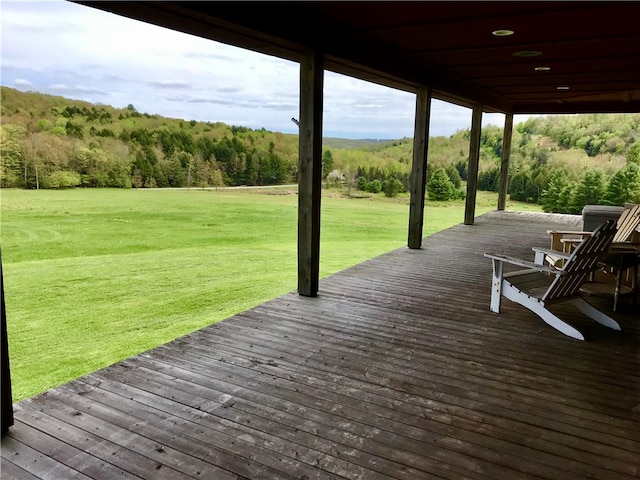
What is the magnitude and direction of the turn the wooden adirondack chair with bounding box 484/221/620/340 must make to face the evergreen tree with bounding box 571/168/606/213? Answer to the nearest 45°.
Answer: approximately 45° to its right

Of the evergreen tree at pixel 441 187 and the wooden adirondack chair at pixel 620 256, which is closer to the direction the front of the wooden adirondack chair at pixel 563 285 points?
the evergreen tree

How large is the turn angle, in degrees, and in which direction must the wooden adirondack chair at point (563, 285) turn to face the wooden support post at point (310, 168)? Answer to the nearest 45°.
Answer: approximately 45° to its left

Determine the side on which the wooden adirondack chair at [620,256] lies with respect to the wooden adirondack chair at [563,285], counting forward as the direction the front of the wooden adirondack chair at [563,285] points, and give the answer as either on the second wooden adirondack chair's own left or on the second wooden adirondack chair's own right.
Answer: on the second wooden adirondack chair's own right

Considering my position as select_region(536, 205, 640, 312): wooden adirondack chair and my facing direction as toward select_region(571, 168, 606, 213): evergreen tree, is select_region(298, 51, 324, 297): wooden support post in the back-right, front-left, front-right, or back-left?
back-left

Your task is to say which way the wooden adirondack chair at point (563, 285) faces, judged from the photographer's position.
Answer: facing away from the viewer and to the left of the viewer
